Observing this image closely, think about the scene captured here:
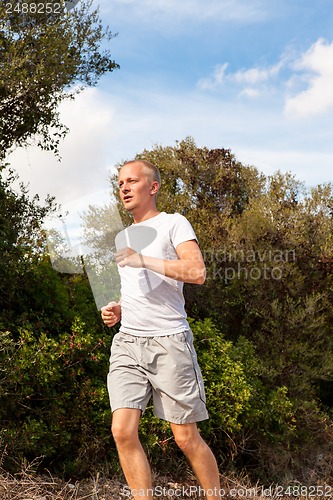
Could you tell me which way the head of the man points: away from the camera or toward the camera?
toward the camera

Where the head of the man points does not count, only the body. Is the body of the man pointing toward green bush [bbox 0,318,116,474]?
no

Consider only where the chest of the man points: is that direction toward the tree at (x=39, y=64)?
no
